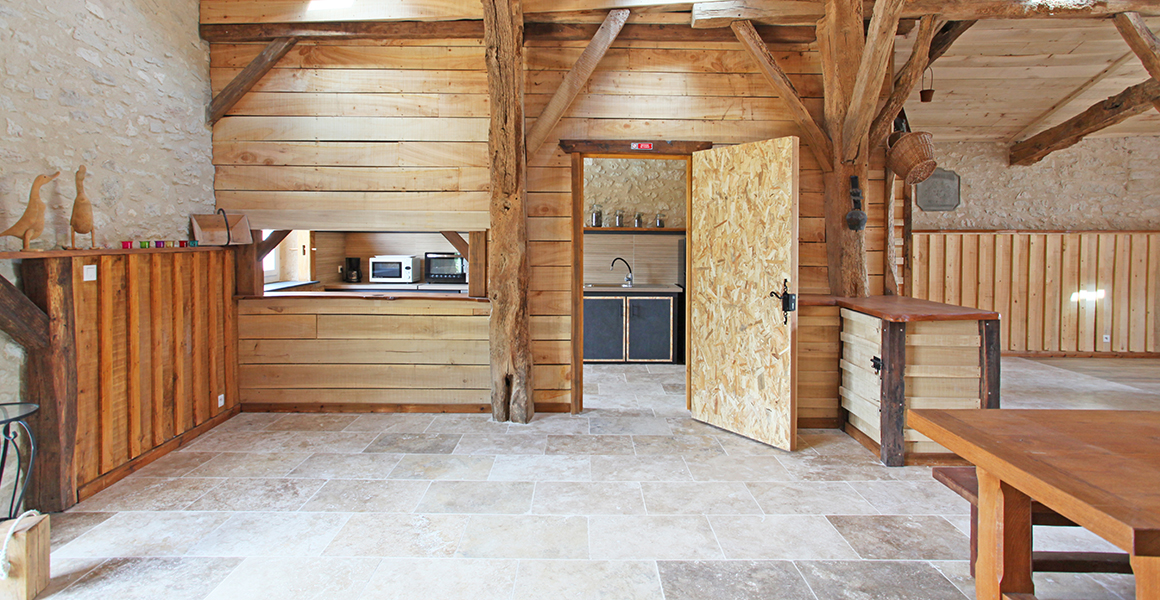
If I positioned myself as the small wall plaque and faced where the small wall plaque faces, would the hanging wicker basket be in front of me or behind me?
in front

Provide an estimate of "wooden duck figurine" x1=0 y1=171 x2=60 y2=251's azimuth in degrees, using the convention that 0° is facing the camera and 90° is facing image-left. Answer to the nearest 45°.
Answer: approximately 270°

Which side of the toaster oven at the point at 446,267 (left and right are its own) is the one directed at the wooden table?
front

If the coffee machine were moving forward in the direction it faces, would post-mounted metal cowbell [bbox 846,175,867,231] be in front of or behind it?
in front

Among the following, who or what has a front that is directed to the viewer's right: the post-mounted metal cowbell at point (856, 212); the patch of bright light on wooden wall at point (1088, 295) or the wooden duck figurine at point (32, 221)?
the wooden duck figurine

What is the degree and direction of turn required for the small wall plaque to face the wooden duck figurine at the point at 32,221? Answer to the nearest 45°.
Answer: approximately 45° to its right

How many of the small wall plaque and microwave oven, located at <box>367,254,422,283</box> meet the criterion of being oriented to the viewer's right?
0

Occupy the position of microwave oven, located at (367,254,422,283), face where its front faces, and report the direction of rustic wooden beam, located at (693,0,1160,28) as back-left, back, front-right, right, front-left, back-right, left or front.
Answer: front-left

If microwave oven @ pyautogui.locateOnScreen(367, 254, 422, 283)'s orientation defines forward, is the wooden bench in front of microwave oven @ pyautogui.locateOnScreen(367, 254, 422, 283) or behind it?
in front

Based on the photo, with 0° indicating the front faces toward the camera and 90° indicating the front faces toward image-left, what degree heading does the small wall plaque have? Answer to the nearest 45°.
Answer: approximately 0°
